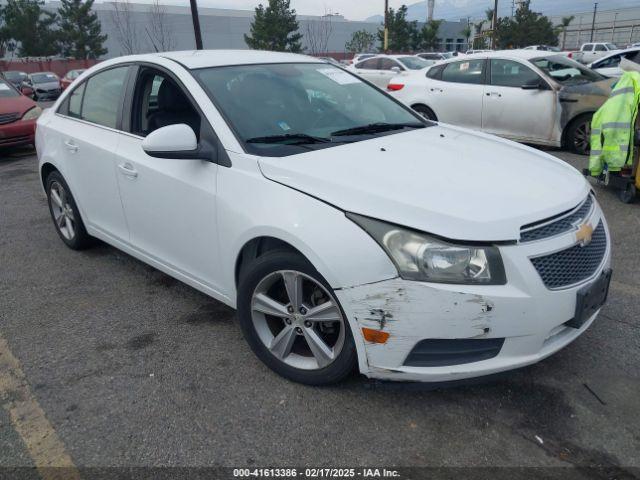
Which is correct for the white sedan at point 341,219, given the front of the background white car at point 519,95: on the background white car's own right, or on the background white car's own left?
on the background white car's own right

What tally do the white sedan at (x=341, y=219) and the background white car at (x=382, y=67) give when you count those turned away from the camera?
0

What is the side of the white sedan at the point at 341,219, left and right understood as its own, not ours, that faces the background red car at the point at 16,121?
back

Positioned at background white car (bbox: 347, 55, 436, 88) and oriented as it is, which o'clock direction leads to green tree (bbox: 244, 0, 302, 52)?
The green tree is roughly at 7 o'clock from the background white car.

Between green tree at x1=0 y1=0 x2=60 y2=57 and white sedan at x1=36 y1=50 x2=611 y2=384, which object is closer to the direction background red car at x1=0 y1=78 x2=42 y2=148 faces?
the white sedan

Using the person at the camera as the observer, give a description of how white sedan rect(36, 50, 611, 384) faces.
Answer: facing the viewer and to the right of the viewer

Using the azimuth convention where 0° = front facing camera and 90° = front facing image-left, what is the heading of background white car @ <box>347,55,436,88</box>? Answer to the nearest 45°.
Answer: approximately 315°

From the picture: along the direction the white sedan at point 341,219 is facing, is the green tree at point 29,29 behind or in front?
behind

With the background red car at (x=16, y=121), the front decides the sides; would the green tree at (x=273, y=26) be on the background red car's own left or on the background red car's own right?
on the background red car's own left

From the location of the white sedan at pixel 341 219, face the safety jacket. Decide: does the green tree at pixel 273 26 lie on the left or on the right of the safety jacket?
left

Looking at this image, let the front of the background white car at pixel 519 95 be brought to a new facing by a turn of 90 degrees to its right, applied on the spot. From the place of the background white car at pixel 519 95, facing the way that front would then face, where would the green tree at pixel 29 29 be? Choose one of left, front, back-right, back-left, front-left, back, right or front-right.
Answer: right
